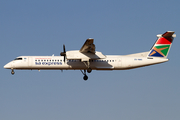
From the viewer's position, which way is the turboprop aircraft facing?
facing to the left of the viewer
